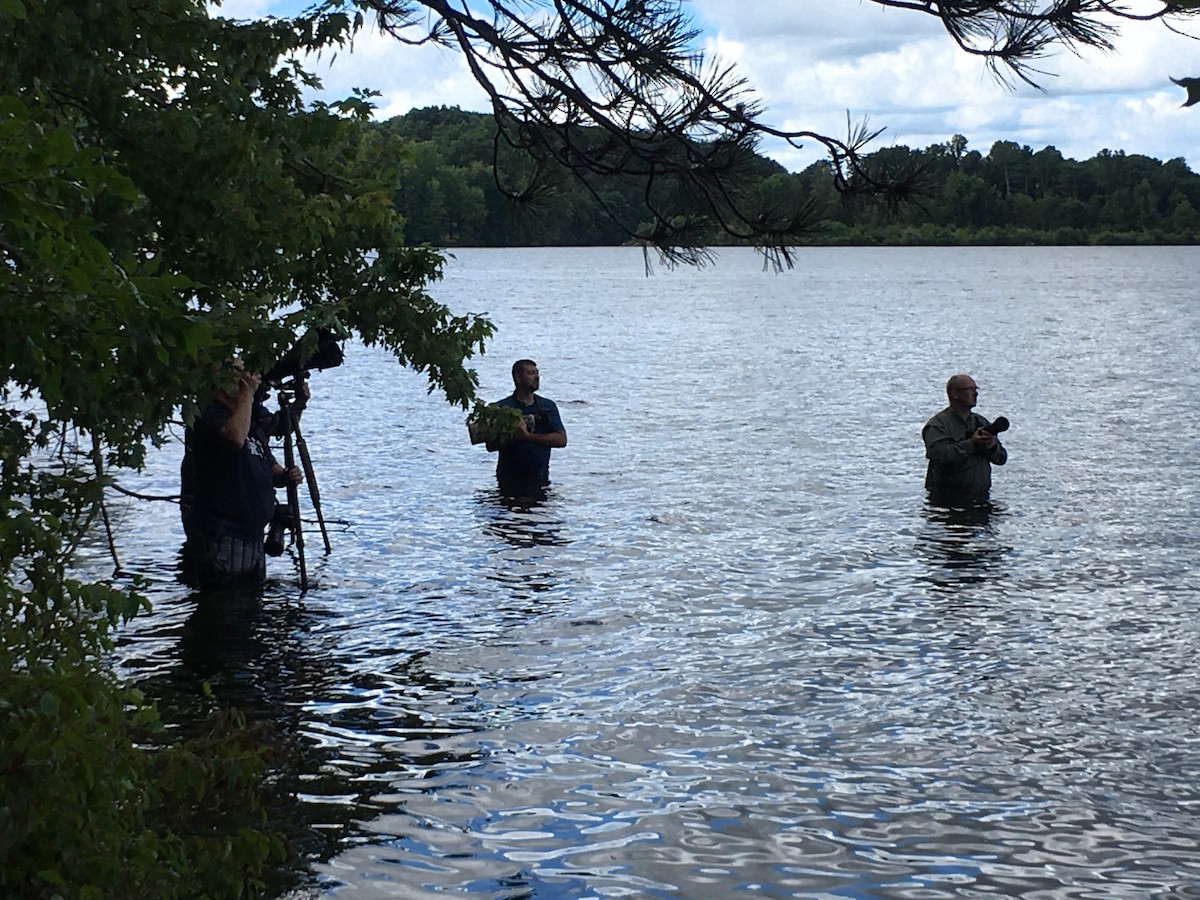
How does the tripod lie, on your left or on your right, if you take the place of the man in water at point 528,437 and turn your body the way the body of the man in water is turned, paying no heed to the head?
on your right

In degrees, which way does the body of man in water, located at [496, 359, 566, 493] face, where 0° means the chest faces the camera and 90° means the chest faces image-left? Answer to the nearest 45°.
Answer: approximately 315°

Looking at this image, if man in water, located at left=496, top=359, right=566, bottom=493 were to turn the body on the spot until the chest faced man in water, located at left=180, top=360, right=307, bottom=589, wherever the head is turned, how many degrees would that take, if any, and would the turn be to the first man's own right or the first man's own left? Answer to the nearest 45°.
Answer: approximately 45° to the first man's own right

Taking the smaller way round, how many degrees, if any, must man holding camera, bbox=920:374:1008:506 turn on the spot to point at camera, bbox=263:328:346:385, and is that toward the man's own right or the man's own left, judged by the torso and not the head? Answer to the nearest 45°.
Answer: approximately 90° to the man's own right

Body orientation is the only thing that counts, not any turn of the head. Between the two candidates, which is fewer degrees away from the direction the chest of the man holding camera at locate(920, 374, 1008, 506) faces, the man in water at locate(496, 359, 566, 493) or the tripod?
the tripod

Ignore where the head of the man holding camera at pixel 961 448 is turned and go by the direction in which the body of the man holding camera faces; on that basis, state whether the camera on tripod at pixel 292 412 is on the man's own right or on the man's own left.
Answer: on the man's own right

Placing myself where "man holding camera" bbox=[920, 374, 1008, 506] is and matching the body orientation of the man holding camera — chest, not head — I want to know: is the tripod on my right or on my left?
on my right

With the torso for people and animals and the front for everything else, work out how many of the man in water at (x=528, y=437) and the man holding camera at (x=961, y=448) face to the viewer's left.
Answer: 0

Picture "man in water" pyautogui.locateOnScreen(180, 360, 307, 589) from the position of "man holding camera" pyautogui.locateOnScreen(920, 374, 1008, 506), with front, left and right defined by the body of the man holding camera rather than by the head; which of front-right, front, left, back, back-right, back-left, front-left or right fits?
right

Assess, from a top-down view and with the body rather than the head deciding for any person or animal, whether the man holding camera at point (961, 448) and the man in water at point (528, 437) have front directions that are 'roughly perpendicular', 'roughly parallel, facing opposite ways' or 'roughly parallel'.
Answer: roughly parallel

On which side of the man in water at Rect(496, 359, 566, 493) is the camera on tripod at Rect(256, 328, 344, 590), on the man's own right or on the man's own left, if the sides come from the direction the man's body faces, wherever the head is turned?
on the man's own right

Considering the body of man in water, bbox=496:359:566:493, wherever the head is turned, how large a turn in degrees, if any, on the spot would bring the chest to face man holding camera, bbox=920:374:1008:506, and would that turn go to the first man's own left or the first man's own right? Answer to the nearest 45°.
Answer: approximately 45° to the first man's own left

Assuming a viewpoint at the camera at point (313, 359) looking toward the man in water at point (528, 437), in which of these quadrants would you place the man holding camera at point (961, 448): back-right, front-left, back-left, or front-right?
front-right

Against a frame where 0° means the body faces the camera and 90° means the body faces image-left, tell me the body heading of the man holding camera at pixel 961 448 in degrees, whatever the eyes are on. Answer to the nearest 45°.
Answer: approximately 315°
